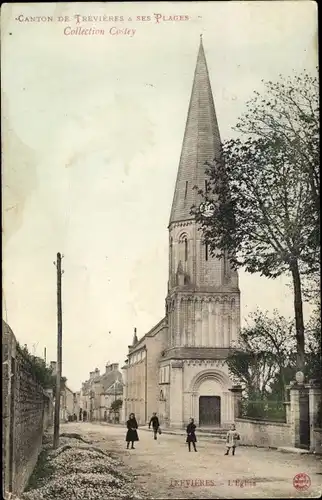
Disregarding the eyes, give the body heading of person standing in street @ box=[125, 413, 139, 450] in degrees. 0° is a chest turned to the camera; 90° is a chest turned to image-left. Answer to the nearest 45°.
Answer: approximately 0°

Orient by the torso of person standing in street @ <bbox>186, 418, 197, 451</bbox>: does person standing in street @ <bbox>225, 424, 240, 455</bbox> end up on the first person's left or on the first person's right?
on the first person's left

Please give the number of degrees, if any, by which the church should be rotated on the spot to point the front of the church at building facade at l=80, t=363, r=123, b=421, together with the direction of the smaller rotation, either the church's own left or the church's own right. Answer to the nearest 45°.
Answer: approximately 135° to the church's own right

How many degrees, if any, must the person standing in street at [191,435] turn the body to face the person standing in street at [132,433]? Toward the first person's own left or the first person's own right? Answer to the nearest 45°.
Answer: approximately 45° to the first person's own right

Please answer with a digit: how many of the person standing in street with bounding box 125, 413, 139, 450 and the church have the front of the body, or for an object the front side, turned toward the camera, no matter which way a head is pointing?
2

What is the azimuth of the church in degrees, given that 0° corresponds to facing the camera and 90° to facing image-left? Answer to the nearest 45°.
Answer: approximately 0°
